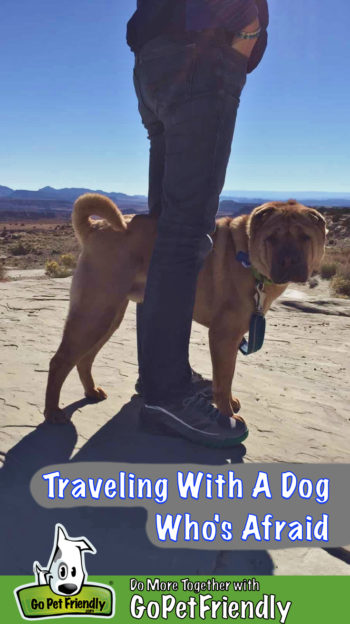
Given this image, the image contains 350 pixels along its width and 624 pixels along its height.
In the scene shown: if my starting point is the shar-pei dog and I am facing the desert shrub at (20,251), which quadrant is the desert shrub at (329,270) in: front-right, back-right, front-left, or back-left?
front-right

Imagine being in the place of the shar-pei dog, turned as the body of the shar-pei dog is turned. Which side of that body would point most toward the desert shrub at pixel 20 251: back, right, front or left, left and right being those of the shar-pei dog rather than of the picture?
left

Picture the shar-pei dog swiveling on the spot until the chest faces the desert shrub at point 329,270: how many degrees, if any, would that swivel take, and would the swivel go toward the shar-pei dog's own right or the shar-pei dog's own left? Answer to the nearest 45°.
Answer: approximately 90° to the shar-pei dog's own left

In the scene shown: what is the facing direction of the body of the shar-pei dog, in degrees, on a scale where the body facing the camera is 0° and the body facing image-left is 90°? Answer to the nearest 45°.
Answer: approximately 270°

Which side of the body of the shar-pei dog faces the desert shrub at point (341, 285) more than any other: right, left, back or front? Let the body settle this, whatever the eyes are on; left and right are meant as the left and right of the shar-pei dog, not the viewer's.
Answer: left
